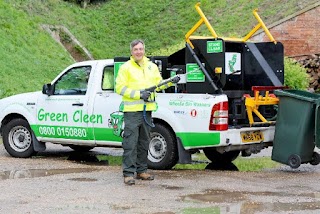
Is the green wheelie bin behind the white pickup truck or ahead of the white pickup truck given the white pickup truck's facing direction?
behind

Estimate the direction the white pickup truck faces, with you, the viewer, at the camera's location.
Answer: facing away from the viewer and to the left of the viewer

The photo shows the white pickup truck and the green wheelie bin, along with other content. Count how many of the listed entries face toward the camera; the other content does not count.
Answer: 0
